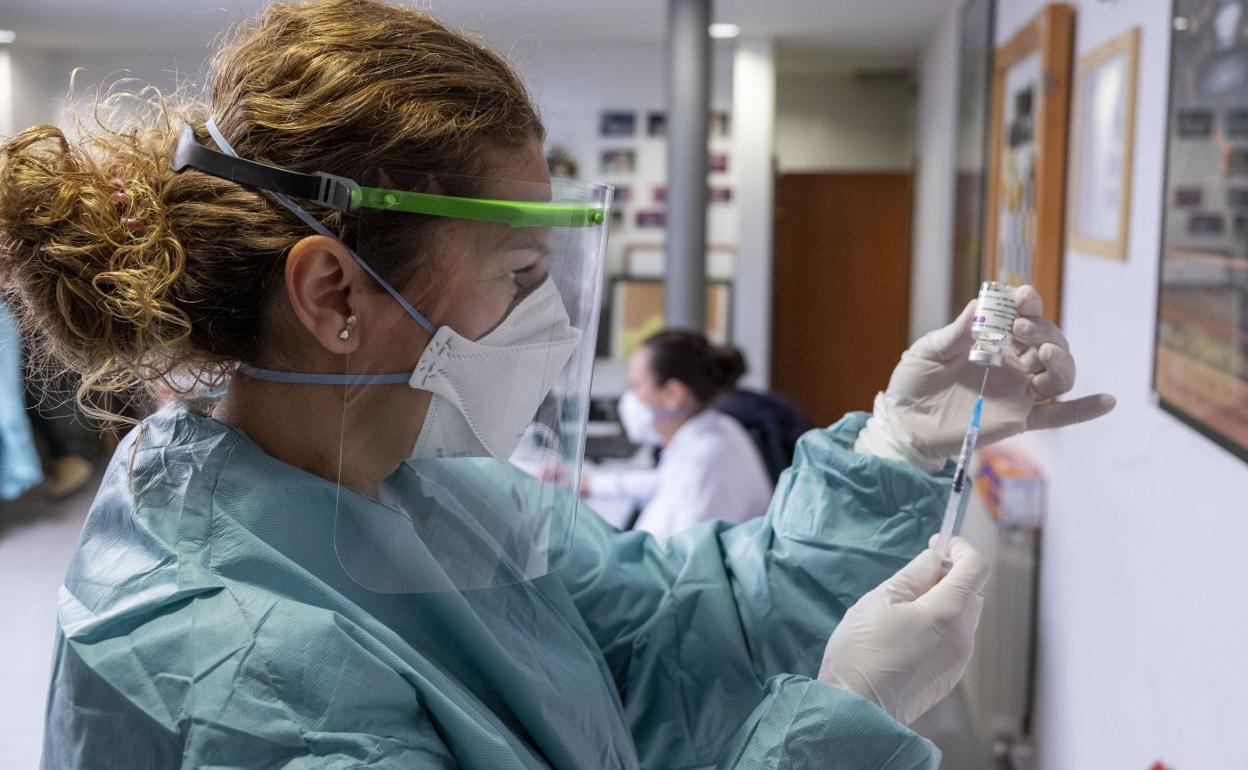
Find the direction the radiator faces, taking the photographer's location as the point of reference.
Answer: facing the viewer and to the left of the viewer

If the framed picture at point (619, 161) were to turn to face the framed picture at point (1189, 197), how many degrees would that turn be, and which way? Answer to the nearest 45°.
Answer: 0° — it already faces it

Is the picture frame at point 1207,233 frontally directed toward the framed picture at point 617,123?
no

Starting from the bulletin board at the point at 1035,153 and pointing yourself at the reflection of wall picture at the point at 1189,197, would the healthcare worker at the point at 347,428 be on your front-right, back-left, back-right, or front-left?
front-right

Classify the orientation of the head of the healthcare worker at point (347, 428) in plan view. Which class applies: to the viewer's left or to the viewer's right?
to the viewer's right

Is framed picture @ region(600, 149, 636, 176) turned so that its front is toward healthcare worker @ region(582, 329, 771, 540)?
yes

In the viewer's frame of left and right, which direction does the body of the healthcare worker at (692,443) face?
facing to the left of the viewer

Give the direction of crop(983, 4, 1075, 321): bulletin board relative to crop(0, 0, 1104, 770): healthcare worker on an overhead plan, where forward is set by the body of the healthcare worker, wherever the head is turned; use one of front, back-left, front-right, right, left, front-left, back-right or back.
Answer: front-left

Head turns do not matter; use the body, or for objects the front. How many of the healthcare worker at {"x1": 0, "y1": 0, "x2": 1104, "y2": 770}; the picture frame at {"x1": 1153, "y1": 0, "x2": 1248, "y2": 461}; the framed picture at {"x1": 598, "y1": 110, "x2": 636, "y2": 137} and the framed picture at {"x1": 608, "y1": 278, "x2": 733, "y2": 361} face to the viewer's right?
1

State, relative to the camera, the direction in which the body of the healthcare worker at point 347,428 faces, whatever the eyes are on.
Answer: to the viewer's right

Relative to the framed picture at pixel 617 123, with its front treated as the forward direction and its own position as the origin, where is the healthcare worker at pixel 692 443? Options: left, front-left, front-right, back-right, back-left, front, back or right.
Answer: front

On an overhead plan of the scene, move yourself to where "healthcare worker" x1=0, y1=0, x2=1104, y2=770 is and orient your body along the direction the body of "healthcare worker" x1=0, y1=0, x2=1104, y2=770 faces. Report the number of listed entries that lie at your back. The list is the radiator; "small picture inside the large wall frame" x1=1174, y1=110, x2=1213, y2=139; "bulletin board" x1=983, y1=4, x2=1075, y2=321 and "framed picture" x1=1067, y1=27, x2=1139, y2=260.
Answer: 0

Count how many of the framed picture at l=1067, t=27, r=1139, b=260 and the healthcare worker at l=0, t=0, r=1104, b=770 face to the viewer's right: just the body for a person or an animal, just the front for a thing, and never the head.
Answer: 1

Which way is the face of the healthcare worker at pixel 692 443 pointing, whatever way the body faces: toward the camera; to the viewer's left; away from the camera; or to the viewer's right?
to the viewer's left

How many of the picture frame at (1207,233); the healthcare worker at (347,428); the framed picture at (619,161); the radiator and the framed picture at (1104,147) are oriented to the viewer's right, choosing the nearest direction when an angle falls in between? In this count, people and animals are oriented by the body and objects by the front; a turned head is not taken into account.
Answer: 1

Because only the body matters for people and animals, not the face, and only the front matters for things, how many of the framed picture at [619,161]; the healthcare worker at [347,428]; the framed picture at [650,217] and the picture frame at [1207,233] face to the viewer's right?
1

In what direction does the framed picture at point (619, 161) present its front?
toward the camera

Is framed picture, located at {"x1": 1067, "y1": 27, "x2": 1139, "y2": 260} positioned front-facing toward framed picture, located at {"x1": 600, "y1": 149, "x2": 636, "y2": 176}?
no
